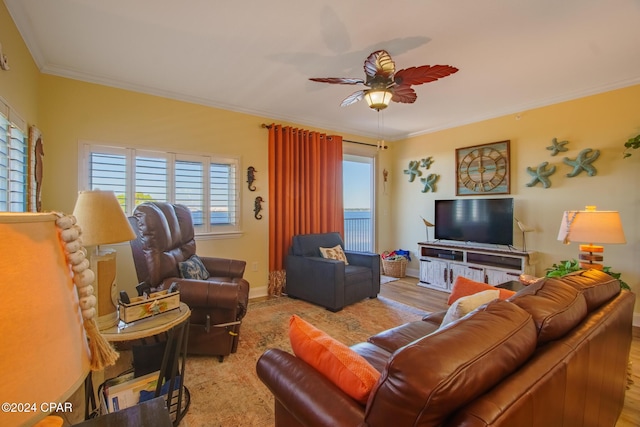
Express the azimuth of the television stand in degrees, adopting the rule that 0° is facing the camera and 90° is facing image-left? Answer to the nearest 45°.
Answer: approximately 45°

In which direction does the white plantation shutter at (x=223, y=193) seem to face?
toward the camera

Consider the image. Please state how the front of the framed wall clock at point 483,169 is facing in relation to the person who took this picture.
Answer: facing the viewer and to the left of the viewer

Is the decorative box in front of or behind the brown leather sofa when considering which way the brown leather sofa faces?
in front

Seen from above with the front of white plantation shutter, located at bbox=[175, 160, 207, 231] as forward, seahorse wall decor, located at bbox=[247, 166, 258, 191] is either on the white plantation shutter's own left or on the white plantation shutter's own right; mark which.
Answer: on the white plantation shutter's own left

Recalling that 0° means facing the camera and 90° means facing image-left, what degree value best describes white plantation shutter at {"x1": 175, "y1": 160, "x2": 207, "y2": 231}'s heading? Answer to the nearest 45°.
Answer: approximately 0°

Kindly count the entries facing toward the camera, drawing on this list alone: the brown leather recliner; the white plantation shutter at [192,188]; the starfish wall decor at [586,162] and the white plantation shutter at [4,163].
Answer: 2

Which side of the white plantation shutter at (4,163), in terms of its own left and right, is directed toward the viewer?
right

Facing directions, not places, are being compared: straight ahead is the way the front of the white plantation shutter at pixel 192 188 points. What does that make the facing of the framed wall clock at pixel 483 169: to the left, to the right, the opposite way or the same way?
to the right

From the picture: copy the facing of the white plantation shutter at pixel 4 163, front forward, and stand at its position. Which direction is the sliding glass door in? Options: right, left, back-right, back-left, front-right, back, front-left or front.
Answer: front

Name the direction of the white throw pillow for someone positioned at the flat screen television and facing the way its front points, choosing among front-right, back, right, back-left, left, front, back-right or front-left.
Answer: front-left

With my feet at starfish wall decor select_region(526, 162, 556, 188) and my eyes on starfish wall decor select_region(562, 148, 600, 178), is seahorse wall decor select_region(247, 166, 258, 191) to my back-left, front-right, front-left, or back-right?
back-right

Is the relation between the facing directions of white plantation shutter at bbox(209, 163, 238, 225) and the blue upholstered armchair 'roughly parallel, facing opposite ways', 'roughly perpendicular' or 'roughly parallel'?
roughly parallel

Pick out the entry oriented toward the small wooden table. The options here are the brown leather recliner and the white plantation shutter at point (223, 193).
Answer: the white plantation shutter
